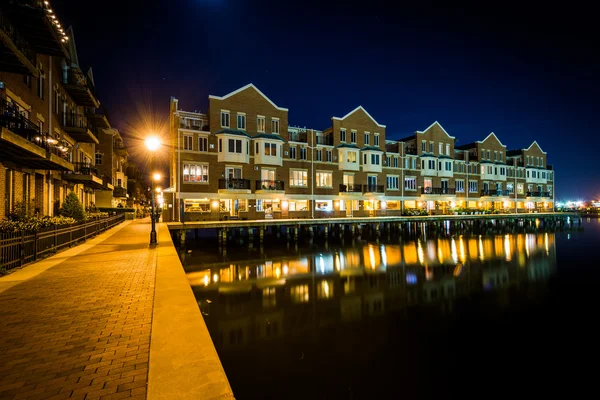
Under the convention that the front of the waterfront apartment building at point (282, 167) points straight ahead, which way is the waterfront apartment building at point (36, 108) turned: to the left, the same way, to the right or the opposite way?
to the left

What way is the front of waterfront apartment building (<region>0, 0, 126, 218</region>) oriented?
to the viewer's right

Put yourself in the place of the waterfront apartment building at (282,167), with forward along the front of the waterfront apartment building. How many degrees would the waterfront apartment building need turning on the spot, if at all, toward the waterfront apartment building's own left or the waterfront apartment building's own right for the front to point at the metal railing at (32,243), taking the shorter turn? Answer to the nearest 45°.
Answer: approximately 45° to the waterfront apartment building's own right

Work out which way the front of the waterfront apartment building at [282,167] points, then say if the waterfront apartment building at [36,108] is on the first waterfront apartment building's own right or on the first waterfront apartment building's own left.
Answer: on the first waterfront apartment building's own right
